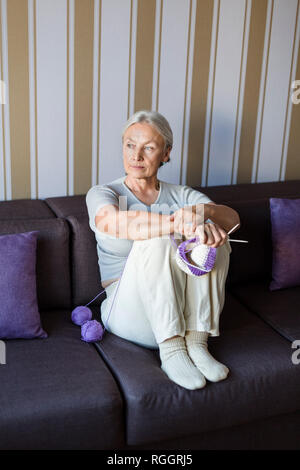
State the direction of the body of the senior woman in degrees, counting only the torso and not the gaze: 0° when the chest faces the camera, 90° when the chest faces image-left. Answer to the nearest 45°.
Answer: approximately 315°

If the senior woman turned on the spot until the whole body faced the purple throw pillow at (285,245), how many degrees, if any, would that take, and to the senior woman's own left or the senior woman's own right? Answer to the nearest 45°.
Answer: approximately 90° to the senior woman's own left

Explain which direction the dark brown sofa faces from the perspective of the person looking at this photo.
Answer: facing the viewer and to the right of the viewer
